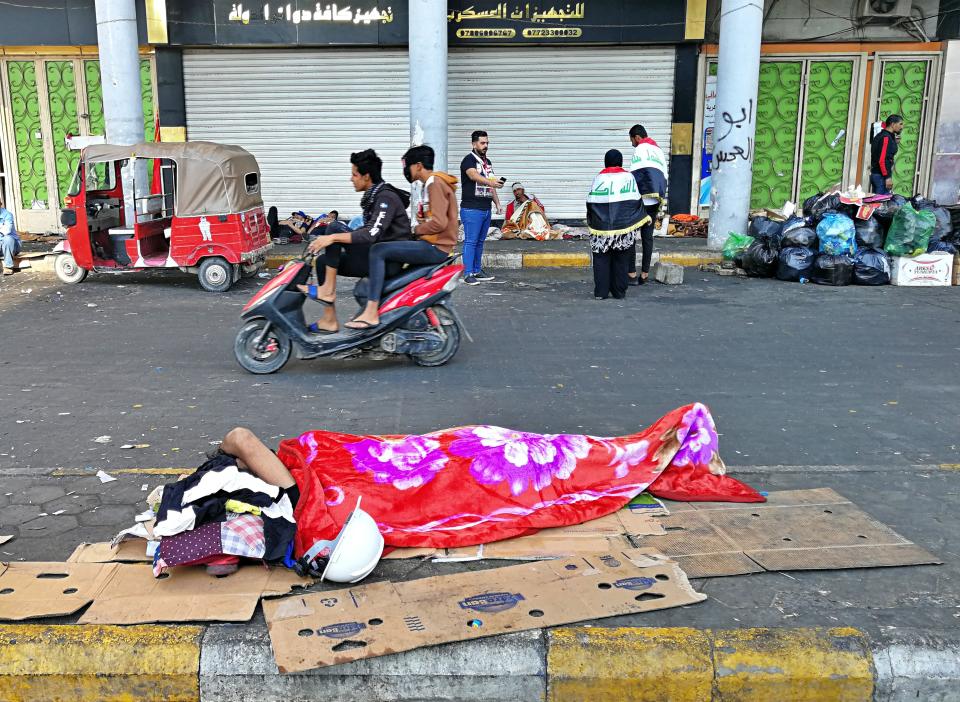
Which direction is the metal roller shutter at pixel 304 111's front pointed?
toward the camera

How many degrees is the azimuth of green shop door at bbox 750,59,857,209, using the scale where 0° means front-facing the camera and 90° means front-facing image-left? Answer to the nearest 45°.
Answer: approximately 0°

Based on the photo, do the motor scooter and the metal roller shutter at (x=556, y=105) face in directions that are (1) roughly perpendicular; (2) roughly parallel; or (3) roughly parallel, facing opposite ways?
roughly perpendicular

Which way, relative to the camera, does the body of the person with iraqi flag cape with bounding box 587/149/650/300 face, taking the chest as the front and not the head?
away from the camera

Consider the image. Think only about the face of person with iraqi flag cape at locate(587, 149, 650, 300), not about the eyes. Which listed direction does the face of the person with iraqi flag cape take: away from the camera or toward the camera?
away from the camera

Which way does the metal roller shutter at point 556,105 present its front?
toward the camera

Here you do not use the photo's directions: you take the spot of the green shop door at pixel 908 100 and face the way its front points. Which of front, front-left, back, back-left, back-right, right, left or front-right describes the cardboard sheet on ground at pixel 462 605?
front

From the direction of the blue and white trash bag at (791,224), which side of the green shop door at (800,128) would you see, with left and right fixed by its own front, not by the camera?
front

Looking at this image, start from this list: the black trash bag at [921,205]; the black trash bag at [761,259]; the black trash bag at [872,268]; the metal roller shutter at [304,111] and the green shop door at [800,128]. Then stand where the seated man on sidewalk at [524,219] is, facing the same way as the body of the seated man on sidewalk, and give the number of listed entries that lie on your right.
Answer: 1

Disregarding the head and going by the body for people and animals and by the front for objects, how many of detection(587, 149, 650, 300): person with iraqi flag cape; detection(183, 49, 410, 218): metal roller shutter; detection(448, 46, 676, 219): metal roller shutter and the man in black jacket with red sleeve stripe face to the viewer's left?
0

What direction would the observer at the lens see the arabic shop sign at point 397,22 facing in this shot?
facing the viewer

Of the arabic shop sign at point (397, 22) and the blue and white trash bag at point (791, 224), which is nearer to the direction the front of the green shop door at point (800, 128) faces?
the blue and white trash bag

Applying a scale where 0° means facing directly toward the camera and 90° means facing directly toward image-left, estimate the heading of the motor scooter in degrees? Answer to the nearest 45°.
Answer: approximately 90°

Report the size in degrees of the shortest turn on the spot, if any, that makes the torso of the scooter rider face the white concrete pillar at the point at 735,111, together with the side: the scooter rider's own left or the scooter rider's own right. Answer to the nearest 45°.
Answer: approximately 135° to the scooter rider's own right

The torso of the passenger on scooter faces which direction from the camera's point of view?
to the viewer's left

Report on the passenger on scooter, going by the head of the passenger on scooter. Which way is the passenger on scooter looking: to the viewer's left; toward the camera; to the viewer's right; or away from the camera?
to the viewer's left

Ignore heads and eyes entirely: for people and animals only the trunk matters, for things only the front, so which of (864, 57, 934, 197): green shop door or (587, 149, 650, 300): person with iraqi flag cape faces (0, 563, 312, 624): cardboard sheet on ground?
the green shop door

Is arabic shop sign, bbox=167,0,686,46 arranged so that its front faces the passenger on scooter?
yes

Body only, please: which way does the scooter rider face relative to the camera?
to the viewer's left
